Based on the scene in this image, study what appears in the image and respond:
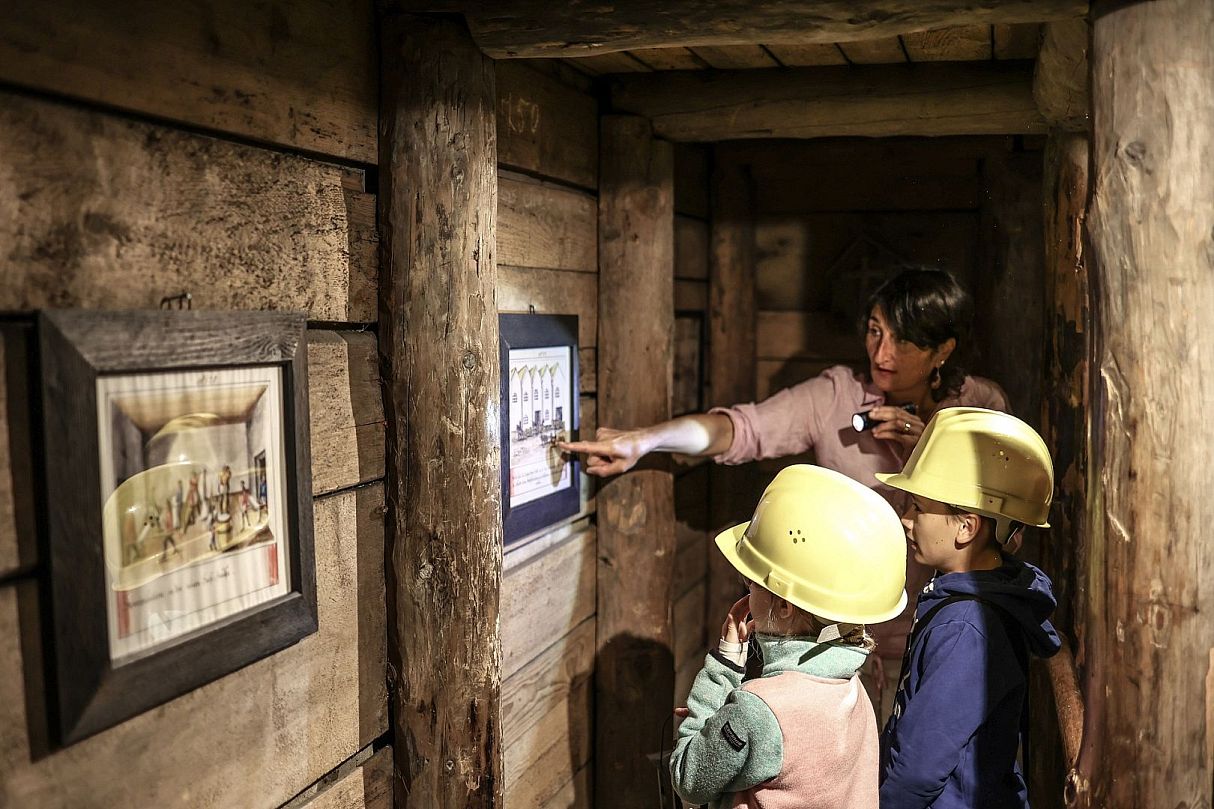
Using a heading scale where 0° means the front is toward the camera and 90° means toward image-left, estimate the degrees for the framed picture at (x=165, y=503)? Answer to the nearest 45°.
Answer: approximately 315°

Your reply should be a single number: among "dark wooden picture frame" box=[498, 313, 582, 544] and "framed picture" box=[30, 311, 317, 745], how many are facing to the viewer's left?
0

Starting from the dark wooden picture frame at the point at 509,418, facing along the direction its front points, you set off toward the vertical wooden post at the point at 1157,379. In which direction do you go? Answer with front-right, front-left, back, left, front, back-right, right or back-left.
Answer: front

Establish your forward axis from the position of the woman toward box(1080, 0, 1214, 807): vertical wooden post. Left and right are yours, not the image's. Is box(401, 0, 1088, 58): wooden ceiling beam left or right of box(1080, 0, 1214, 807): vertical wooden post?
right

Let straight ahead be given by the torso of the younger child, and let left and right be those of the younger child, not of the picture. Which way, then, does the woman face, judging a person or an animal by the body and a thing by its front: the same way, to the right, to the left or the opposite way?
to the left

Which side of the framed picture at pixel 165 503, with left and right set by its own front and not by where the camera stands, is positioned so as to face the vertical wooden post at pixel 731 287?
left

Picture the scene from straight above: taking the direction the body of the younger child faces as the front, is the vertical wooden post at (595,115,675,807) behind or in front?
in front

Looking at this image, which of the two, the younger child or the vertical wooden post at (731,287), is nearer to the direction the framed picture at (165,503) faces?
the younger child

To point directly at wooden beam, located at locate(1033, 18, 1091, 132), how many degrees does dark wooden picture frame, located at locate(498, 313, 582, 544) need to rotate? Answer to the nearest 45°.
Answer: approximately 45° to its left

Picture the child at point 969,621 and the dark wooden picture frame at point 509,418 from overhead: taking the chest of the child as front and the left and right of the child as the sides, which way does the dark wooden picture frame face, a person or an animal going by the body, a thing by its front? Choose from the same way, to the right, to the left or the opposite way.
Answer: the opposite way

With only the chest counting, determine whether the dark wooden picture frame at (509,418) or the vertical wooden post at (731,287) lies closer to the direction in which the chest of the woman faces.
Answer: the dark wooden picture frame

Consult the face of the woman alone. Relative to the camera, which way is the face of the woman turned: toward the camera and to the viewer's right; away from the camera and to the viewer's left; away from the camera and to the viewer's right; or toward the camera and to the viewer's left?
toward the camera and to the viewer's left

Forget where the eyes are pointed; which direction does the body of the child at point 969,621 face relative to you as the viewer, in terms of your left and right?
facing to the left of the viewer

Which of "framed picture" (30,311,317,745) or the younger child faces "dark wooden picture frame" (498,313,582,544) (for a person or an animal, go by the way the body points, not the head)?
the younger child

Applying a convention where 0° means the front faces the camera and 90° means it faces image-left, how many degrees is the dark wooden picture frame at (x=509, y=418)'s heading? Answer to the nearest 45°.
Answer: approximately 315°

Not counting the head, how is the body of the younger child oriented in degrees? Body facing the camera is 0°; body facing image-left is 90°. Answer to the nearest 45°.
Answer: approximately 135°

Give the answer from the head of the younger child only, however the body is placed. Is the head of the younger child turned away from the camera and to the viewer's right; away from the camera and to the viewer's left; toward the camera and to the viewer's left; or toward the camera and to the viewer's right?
away from the camera and to the viewer's left
